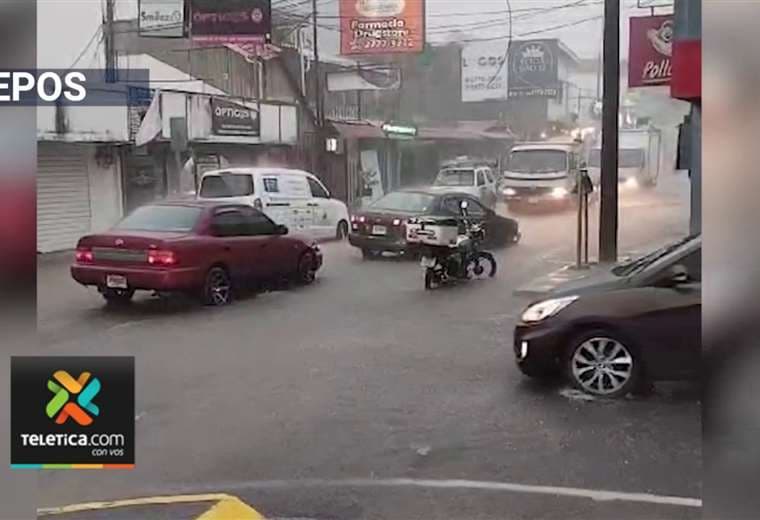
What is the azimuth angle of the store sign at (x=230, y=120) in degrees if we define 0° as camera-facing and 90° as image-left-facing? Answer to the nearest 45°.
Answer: approximately 315°

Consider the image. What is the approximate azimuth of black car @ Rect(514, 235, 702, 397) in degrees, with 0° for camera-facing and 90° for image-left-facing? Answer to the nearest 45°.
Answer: approximately 90°

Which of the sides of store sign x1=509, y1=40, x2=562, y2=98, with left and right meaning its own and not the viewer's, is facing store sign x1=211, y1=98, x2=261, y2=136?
front

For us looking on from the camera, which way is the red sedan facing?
facing away from the viewer and to the right of the viewer

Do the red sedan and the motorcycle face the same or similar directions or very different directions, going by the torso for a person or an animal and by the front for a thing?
same or similar directions

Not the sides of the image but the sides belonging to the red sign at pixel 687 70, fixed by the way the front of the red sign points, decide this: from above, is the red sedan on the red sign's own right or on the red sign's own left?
on the red sign's own right

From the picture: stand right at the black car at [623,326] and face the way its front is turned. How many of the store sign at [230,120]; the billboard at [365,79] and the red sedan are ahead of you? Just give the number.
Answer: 3

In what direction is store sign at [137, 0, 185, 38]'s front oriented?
toward the camera

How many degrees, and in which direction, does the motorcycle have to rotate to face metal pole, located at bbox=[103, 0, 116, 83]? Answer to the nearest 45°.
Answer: approximately 135° to its left

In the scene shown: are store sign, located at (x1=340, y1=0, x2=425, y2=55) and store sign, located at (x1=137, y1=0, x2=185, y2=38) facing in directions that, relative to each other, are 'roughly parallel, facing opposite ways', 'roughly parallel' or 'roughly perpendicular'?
roughly parallel

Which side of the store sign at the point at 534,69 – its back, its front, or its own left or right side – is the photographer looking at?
front

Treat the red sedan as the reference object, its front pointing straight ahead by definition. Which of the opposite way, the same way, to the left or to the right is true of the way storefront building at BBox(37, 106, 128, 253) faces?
to the right

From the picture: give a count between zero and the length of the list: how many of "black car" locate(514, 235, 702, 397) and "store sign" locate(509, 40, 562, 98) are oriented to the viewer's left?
1

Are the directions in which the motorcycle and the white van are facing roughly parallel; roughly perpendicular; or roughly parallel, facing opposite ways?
roughly parallel

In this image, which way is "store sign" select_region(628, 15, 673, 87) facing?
toward the camera
